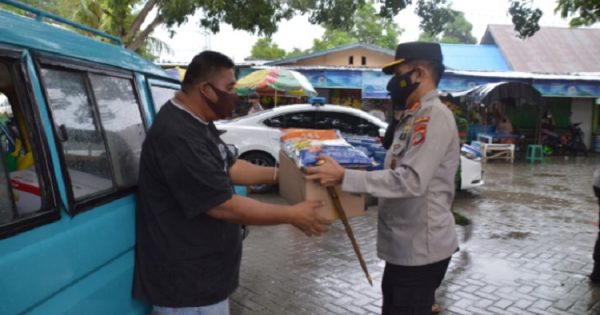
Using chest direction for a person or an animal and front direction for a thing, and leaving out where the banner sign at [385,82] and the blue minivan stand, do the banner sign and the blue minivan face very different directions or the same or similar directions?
very different directions

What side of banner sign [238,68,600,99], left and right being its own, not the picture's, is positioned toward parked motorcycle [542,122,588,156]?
left

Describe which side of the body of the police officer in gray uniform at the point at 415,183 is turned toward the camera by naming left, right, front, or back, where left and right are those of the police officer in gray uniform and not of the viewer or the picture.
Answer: left

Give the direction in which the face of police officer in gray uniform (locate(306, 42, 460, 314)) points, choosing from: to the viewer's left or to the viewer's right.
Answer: to the viewer's left

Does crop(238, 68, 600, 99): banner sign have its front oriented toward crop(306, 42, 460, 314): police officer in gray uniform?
yes

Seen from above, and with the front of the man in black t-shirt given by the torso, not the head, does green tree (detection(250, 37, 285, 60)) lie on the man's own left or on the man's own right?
on the man's own left

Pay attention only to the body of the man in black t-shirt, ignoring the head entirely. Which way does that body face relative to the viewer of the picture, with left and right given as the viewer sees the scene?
facing to the right of the viewer

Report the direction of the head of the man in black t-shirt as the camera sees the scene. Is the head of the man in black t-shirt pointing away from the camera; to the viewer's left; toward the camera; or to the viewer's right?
to the viewer's right

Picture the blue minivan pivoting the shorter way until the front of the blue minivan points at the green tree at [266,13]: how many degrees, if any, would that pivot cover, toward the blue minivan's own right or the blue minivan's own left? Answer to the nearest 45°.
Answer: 0° — it already faces it

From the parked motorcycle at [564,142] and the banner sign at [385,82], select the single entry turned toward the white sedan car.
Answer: the banner sign

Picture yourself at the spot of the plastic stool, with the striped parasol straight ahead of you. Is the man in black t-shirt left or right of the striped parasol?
left

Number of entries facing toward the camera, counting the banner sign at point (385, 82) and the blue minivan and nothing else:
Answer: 1
